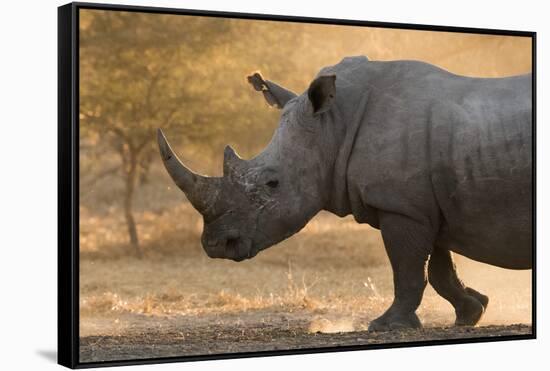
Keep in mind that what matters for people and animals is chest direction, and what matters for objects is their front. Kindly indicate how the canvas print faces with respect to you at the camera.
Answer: facing the viewer and to the right of the viewer
